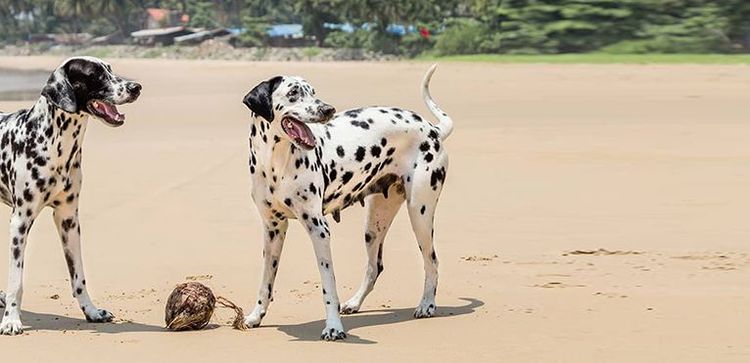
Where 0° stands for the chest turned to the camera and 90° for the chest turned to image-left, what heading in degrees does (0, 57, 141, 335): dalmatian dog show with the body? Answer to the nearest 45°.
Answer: approximately 315°

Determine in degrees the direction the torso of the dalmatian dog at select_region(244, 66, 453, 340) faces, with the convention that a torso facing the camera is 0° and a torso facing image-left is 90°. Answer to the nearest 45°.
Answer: approximately 45°
